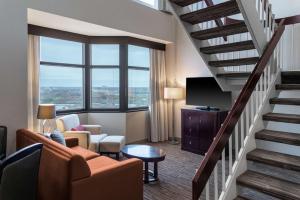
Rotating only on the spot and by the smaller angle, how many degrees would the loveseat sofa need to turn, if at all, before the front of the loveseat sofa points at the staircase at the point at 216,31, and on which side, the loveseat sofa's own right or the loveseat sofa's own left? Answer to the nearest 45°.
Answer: approximately 45° to the loveseat sofa's own right

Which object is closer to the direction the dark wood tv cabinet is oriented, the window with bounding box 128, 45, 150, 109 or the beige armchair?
the beige armchair

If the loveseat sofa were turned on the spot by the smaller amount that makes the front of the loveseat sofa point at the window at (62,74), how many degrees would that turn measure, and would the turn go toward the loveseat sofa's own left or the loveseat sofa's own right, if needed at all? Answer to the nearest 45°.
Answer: approximately 45° to the loveseat sofa's own left

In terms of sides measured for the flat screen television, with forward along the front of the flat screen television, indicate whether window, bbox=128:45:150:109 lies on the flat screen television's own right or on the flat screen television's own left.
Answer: on the flat screen television's own right

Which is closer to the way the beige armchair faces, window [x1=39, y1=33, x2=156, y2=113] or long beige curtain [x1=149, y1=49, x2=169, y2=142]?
the long beige curtain

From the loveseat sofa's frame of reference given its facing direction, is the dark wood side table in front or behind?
in front

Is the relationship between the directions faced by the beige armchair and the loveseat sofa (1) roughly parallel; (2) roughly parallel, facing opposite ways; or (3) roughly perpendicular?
roughly perpendicular

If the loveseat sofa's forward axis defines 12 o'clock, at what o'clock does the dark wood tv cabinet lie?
The dark wood tv cabinet is roughly at 12 o'clock from the loveseat sofa.

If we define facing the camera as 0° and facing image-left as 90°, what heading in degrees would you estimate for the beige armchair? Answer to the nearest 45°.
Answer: approximately 315°

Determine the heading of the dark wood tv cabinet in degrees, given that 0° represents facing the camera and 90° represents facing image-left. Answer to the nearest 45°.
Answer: approximately 45°

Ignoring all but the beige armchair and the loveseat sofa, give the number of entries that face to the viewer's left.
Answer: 0

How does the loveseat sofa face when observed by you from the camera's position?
facing away from the viewer and to the right of the viewer

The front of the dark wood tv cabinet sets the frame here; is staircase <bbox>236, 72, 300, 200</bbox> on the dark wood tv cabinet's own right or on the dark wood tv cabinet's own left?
on the dark wood tv cabinet's own left
